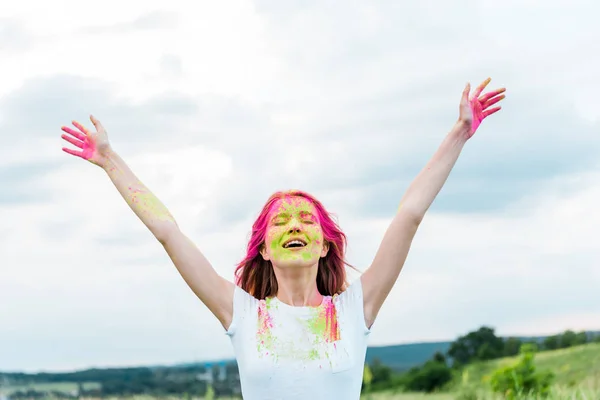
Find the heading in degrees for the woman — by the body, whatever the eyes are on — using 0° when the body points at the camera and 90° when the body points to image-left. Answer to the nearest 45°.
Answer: approximately 0°

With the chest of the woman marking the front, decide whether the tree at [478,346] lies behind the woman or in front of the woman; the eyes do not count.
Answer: behind

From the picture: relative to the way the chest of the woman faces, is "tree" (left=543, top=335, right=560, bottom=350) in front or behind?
behind

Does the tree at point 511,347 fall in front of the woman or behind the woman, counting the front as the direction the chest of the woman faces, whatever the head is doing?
behind

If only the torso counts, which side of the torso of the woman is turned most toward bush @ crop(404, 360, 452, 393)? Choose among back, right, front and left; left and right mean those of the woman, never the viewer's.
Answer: back

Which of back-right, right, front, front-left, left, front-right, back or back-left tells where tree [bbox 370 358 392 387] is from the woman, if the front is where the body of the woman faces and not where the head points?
back

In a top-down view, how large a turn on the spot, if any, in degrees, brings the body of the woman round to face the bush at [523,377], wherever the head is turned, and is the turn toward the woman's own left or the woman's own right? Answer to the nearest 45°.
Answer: approximately 135° to the woman's own left
